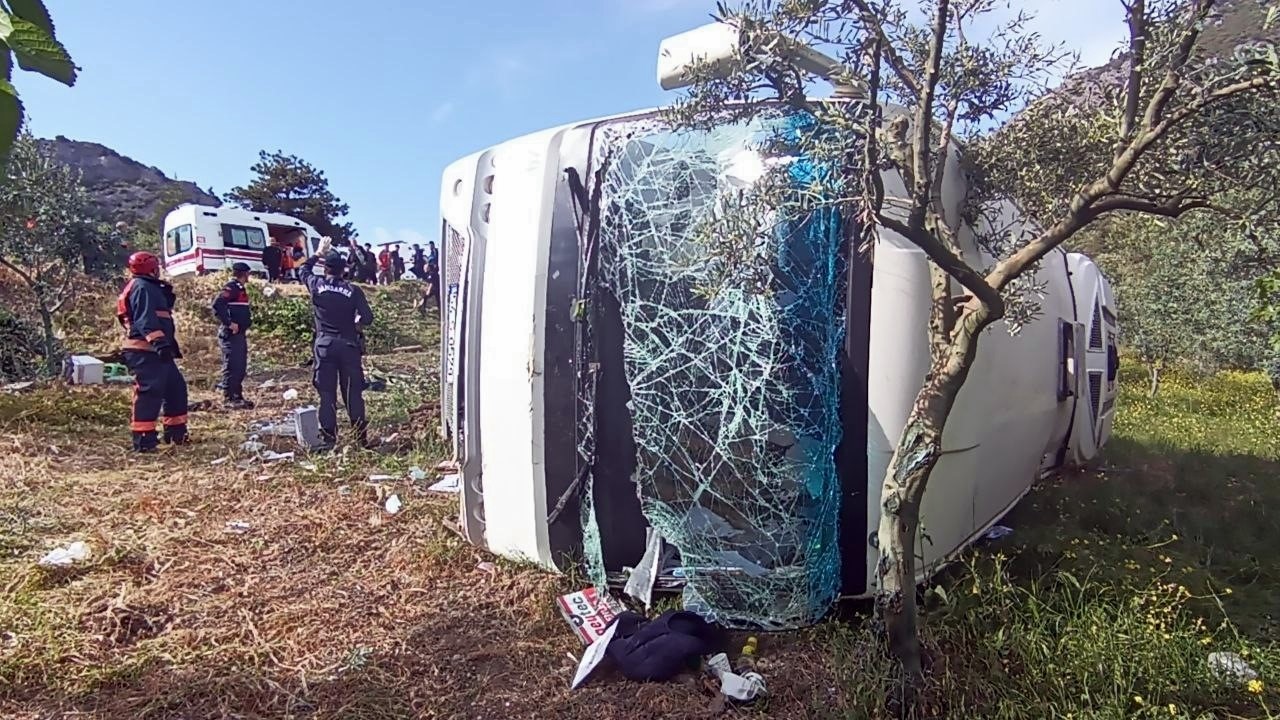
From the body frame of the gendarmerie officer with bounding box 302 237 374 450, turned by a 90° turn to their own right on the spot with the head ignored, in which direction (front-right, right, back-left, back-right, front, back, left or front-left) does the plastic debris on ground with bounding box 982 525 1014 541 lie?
front-right

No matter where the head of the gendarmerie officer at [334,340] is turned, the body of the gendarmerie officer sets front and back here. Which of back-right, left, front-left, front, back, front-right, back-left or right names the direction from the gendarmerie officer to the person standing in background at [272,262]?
front

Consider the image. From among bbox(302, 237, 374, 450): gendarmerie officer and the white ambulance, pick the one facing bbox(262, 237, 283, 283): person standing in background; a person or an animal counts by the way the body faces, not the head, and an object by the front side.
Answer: the gendarmerie officer

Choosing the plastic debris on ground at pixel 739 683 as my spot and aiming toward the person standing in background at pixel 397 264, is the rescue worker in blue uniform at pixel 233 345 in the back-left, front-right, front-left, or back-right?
front-left

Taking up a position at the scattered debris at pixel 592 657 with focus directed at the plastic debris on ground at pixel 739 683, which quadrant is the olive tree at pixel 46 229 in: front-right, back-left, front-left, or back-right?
back-left

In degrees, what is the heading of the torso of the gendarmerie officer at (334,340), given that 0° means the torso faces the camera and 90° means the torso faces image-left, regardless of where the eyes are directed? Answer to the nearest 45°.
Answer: approximately 180°

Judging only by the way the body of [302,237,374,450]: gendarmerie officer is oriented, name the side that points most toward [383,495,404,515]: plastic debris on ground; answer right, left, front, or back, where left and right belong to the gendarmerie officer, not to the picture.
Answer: back
